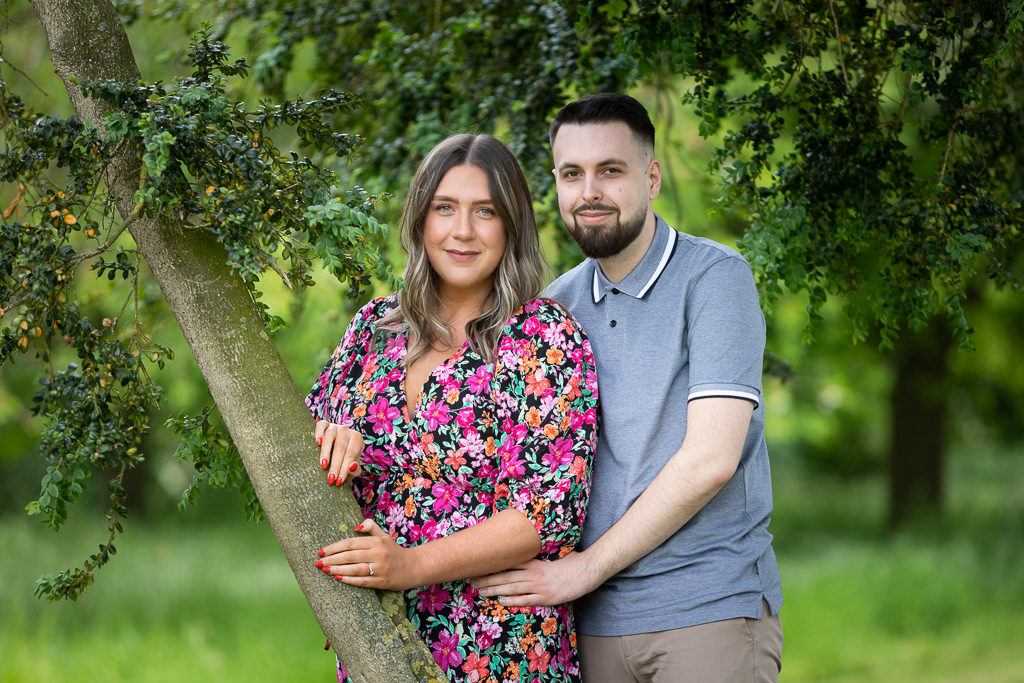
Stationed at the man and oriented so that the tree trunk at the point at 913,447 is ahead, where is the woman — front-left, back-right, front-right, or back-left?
back-left

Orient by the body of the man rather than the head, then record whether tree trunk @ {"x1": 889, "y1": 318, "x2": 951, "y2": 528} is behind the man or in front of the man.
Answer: behind

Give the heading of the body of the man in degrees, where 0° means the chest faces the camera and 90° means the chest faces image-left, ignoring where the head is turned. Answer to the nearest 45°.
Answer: approximately 45°

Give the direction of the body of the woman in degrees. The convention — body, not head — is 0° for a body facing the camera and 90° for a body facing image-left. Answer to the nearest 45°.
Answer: approximately 45°

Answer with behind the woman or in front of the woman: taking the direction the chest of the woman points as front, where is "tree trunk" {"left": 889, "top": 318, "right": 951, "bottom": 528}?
behind
